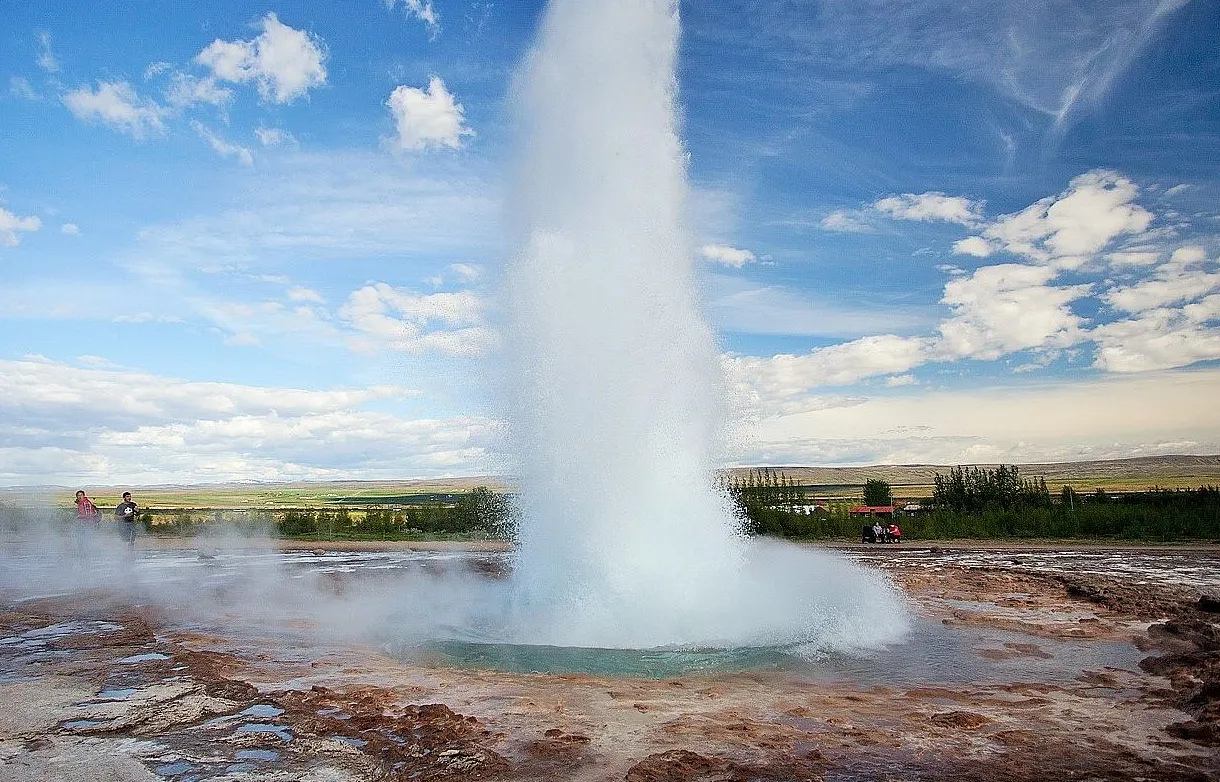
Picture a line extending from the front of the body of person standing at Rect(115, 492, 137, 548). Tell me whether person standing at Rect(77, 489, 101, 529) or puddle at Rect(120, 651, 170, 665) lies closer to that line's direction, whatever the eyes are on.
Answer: the puddle

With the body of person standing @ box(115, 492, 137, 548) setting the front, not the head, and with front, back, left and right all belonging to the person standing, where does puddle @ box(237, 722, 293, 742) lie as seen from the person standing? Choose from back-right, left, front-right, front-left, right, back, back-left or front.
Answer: front-right

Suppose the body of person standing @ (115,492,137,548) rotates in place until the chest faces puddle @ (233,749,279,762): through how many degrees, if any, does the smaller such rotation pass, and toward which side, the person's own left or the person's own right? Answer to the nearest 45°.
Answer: approximately 45° to the person's own right

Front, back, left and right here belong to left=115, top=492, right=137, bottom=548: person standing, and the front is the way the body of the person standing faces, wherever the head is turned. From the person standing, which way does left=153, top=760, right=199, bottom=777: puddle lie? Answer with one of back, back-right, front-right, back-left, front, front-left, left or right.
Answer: front-right

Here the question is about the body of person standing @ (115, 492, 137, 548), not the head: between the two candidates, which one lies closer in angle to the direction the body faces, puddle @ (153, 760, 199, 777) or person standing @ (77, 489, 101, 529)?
the puddle

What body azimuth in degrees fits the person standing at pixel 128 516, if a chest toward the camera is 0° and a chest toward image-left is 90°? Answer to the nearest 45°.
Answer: approximately 315°

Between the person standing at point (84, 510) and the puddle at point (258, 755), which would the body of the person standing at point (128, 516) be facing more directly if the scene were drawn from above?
the puddle

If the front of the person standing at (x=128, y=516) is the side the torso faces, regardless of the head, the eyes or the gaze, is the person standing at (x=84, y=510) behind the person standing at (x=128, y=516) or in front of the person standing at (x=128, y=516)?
behind
